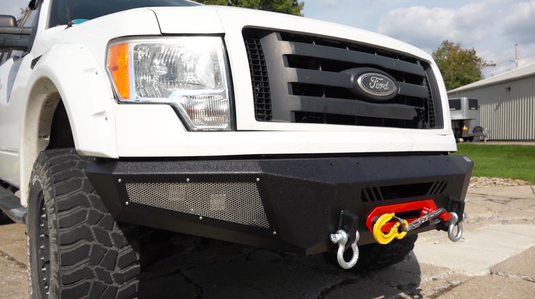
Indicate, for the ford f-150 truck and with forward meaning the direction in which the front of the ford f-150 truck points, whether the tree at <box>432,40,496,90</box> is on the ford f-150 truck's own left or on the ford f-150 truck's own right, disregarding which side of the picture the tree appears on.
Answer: on the ford f-150 truck's own left

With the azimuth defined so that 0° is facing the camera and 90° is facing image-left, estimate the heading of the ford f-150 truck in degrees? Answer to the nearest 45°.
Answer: approximately 315°

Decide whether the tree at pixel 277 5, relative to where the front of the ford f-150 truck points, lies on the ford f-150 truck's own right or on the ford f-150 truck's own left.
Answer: on the ford f-150 truck's own left

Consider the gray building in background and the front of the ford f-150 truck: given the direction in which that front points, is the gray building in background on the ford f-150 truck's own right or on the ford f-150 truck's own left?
on the ford f-150 truck's own left
